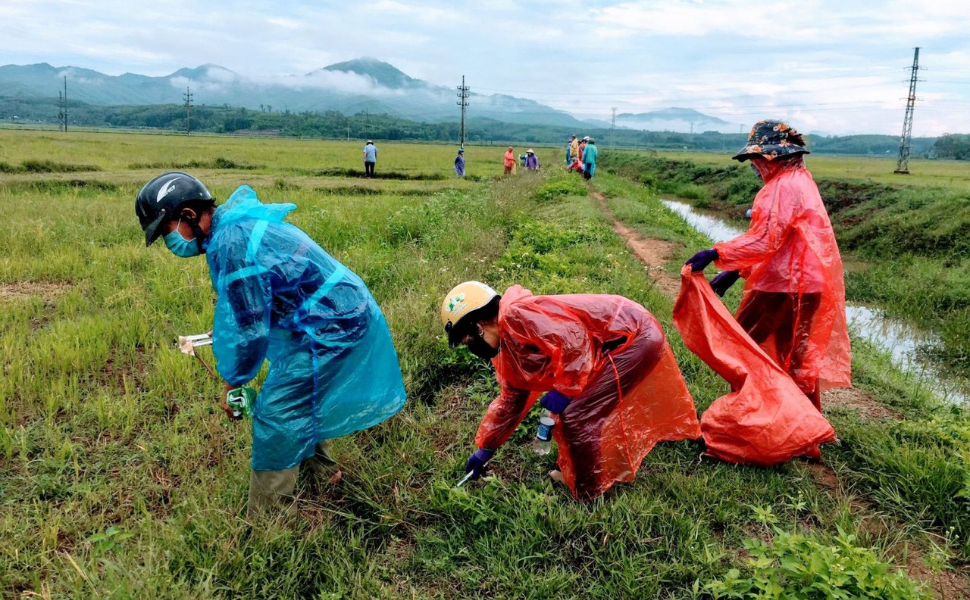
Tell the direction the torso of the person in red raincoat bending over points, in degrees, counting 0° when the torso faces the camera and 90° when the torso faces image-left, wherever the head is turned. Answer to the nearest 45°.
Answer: approximately 90°

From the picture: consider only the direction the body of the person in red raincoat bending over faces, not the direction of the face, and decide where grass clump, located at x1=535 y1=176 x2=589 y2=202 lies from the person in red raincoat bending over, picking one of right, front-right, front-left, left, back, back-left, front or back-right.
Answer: right

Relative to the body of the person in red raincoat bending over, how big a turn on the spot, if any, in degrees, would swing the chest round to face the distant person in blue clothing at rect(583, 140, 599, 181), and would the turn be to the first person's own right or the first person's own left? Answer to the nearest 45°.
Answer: approximately 90° to the first person's own right

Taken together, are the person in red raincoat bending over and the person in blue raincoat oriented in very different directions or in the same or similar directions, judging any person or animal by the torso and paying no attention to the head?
same or similar directions

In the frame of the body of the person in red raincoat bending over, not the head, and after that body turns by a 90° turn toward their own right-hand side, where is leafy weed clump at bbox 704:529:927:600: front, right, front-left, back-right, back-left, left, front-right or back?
back-right

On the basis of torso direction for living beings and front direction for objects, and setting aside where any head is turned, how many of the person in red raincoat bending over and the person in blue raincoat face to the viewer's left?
2

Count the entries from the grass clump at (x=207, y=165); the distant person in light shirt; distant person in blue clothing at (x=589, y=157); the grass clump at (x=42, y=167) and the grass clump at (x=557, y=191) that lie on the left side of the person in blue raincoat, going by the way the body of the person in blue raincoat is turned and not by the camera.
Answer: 0

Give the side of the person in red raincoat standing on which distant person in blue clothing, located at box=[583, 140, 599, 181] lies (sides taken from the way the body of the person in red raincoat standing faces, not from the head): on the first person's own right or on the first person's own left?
on the first person's own right

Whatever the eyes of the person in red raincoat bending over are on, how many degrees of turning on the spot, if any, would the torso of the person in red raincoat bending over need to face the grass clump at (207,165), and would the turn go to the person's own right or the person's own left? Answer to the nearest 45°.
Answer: approximately 45° to the person's own right

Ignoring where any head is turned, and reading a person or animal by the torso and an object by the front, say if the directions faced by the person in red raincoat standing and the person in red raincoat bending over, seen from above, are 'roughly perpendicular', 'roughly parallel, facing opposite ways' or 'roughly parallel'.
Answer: roughly parallel

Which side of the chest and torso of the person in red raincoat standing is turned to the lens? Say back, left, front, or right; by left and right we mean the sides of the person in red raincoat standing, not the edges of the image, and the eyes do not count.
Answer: left

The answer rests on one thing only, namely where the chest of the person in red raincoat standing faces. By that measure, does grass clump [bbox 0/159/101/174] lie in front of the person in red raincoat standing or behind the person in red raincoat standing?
in front

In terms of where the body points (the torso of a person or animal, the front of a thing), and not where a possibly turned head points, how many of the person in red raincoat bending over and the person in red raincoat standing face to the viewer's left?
2

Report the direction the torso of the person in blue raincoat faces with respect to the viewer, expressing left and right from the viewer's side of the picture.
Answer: facing to the left of the viewer
